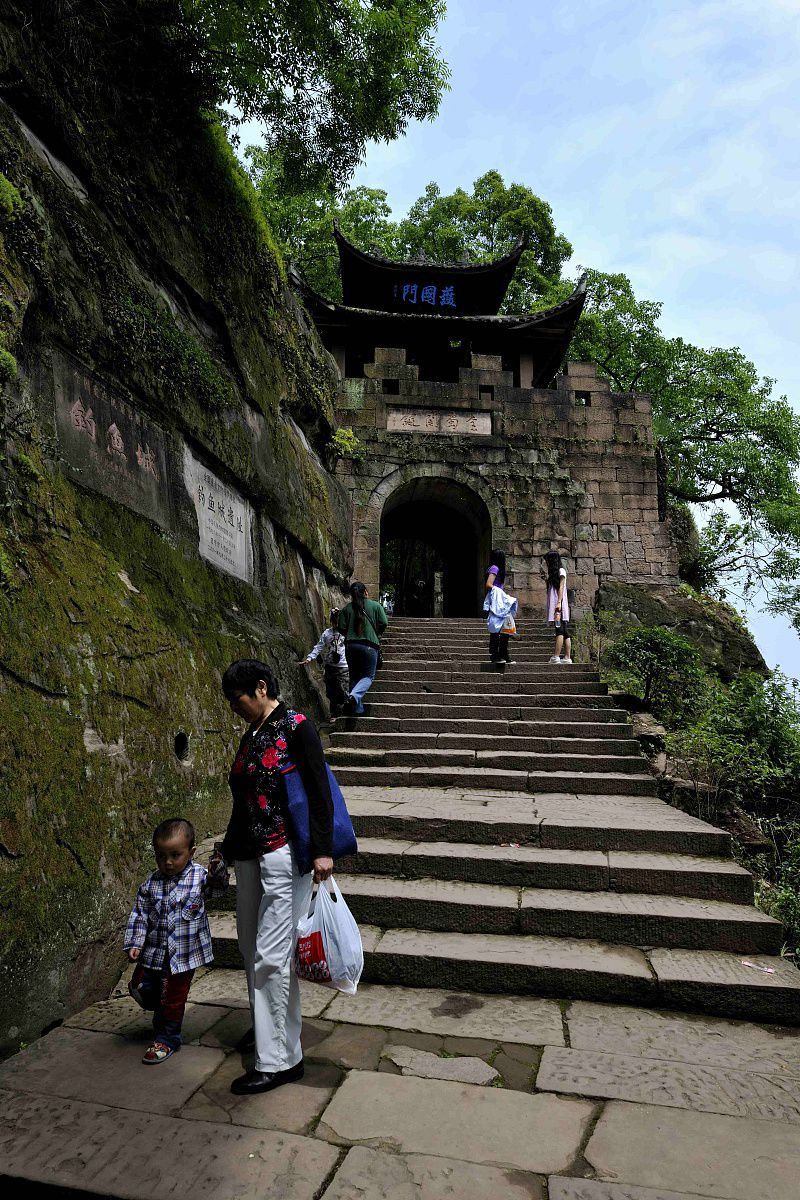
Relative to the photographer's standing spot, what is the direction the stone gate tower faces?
facing the viewer

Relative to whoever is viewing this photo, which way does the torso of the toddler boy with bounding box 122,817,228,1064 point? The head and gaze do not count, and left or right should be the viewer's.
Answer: facing the viewer and to the left of the viewer

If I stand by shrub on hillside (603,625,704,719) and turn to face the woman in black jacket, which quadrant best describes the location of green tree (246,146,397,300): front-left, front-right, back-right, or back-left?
back-right

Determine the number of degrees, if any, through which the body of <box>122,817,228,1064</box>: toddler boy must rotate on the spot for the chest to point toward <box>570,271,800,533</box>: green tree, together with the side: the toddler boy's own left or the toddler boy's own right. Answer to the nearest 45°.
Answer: approximately 180°

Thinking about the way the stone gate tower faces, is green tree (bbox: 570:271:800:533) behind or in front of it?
behind

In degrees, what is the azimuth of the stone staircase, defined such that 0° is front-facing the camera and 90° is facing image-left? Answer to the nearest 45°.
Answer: approximately 0°

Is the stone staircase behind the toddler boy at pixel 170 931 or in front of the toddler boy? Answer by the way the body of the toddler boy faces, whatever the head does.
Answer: behind

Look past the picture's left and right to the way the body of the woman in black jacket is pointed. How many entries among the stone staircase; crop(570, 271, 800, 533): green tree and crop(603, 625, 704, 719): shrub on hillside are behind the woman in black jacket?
3

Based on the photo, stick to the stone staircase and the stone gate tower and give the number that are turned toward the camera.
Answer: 2

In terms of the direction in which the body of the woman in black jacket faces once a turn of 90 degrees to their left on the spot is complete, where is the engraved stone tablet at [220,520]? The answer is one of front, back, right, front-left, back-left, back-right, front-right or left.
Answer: back-left

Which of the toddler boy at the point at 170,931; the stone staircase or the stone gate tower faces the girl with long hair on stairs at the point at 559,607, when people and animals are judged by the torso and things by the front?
the stone gate tower

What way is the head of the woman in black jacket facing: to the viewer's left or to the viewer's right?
to the viewer's left

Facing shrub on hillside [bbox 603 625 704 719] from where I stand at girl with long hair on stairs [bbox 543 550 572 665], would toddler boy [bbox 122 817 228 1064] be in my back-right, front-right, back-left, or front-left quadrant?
front-right
